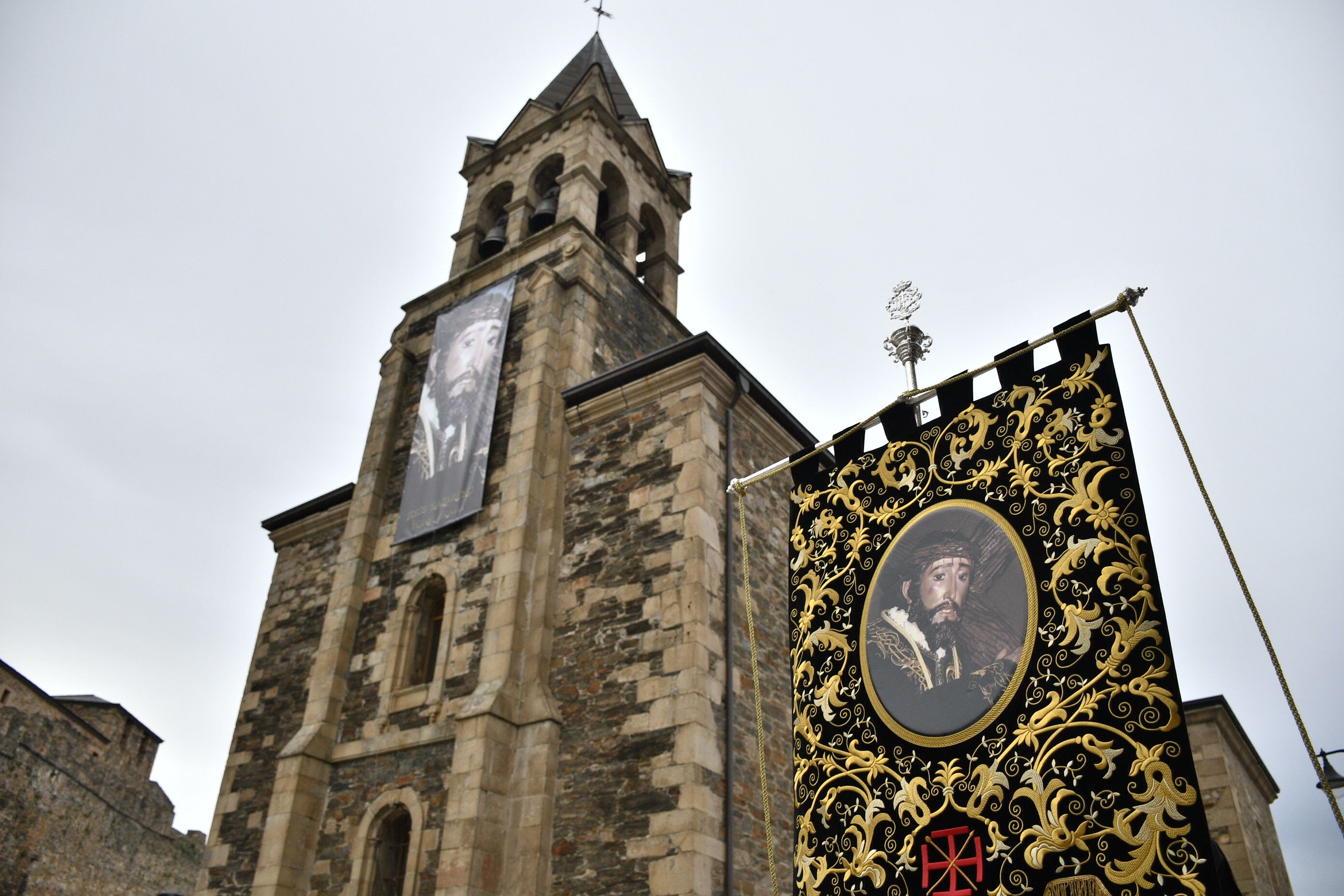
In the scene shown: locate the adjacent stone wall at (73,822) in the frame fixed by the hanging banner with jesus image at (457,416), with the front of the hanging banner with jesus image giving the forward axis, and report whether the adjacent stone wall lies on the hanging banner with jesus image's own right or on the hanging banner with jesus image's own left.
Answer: on the hanging banner with jesus image's own right

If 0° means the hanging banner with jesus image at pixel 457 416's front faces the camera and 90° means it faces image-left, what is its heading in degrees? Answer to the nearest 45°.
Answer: approximately 45°

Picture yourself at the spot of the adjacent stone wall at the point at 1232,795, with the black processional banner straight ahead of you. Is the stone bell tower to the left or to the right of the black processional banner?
right

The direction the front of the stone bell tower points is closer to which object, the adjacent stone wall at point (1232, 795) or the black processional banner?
the black processional banner

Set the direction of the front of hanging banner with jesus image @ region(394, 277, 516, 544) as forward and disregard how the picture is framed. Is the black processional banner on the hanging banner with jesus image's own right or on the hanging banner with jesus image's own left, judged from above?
on the hanging banner with jesus image's own left

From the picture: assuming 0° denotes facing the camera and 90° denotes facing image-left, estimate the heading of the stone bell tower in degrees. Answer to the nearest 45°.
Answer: approximately 45°

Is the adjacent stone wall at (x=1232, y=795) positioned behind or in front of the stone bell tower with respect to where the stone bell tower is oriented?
behind

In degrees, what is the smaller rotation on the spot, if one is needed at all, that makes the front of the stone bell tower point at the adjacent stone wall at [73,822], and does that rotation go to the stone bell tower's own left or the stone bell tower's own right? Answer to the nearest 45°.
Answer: approximately 90° to the stone bell tower's own right

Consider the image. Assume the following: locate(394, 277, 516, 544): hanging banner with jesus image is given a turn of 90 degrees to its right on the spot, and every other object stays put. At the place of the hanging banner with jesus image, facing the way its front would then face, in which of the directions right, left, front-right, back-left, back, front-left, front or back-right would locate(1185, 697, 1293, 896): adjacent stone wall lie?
back-right
